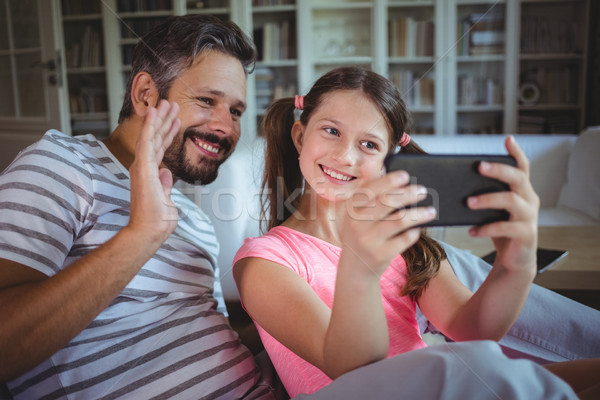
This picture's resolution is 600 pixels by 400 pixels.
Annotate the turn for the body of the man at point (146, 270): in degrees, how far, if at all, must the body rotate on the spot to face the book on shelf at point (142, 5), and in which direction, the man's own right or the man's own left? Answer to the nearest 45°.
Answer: approximately 135° to the man's own left

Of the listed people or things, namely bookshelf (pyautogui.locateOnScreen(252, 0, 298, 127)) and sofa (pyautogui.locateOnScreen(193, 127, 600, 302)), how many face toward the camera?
2

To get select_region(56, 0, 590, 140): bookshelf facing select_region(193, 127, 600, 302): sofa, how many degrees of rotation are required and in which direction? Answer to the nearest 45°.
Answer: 0° — it already faces it

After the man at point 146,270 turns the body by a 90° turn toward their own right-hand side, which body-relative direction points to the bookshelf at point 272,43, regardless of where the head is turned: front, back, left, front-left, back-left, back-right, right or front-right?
back-right

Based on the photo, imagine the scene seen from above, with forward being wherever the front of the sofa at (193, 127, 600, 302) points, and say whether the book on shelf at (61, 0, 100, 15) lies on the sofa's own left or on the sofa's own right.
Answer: on the sofa's own right

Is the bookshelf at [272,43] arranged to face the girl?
yes

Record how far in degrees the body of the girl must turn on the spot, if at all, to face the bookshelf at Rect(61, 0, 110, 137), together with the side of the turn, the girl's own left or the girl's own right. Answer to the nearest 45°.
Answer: approximately 180°

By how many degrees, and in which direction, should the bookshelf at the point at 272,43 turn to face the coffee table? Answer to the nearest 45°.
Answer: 0° — it already faces it
